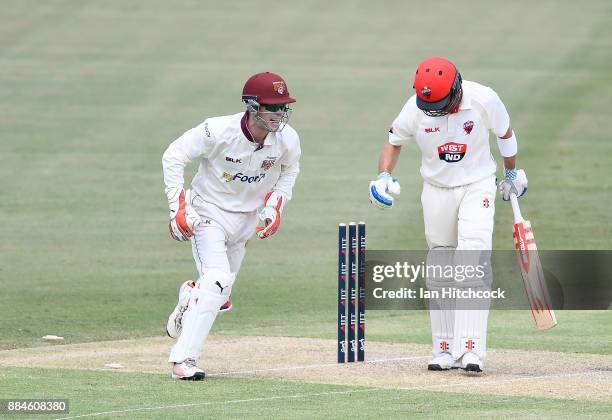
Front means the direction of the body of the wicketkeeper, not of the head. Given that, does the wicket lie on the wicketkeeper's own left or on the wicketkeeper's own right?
on the wicketkeeper's own left

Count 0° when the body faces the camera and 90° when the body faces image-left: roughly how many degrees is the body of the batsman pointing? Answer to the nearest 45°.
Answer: approximately 0°

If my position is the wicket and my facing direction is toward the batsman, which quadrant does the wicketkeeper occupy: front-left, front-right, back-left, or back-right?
back-right

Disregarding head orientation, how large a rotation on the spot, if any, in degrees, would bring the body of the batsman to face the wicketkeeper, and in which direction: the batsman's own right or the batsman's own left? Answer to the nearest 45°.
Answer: approximately 90° to the batsman's own right

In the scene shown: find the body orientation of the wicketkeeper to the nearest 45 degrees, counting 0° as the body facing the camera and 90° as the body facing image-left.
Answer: approximately 315°
